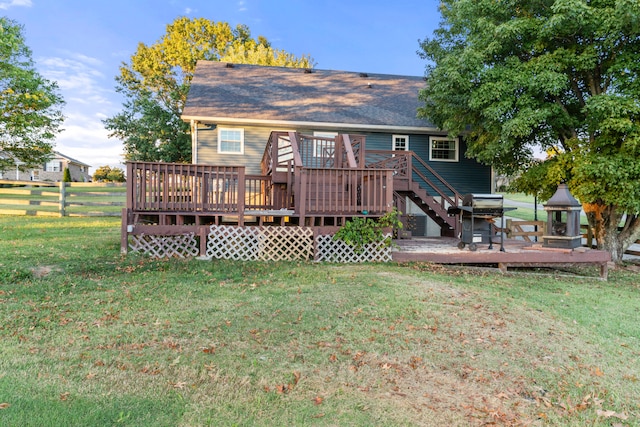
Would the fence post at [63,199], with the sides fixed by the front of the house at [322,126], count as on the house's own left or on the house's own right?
on the house's own left

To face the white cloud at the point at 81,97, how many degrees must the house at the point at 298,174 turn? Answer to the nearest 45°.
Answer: approximately 45° to its left

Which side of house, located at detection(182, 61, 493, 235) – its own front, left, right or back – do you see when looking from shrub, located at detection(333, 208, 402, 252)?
back

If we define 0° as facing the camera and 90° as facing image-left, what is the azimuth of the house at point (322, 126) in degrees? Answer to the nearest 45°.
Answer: approximately 180°

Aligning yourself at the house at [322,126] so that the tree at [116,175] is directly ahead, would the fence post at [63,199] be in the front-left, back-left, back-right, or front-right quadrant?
front-left

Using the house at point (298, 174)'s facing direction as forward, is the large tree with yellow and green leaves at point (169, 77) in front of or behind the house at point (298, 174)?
in front

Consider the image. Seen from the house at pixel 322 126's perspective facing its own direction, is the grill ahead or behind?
behind

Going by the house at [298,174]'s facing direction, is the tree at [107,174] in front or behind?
in front

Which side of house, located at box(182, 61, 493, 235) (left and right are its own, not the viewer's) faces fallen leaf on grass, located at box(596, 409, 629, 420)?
back
